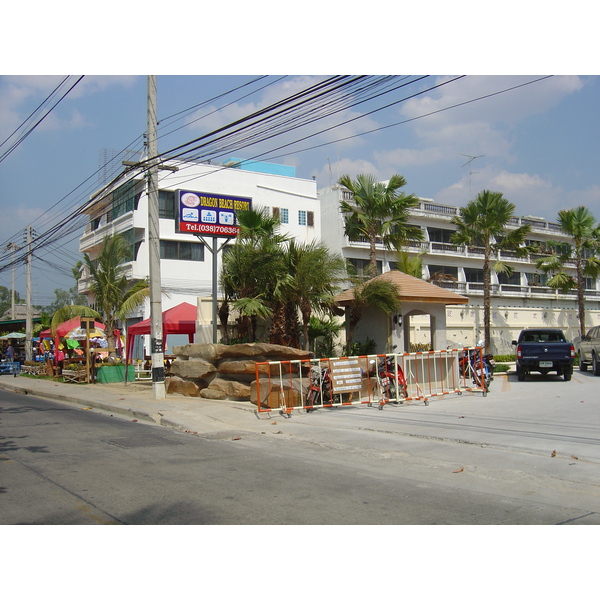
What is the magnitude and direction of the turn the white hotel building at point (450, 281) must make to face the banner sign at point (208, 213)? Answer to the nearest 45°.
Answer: approximately 45° to its right
